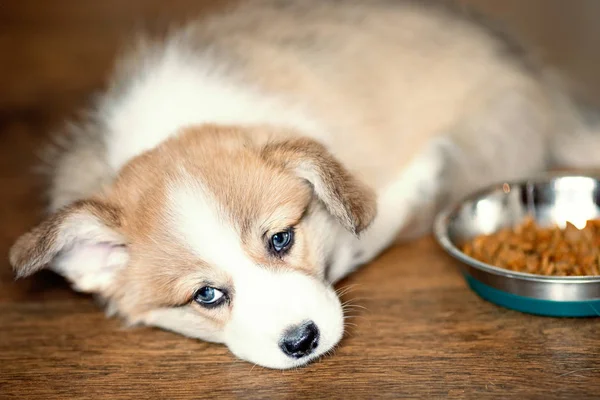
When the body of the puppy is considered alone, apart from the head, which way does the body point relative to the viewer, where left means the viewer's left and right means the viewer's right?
facing the viewer and to the left of the viewer
